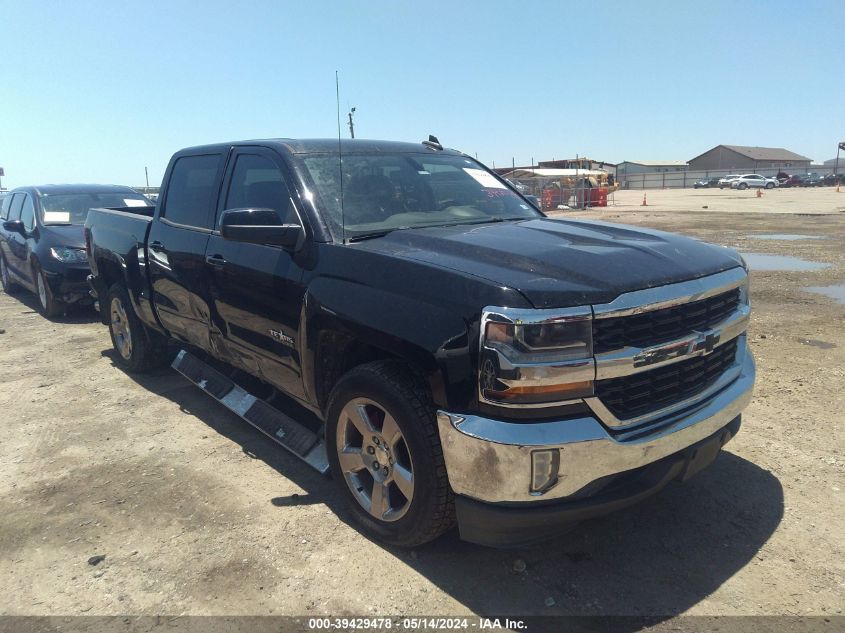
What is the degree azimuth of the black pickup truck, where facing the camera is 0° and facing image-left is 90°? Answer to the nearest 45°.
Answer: approximately 315°

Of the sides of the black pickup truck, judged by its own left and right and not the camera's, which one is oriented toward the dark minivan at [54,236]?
back
